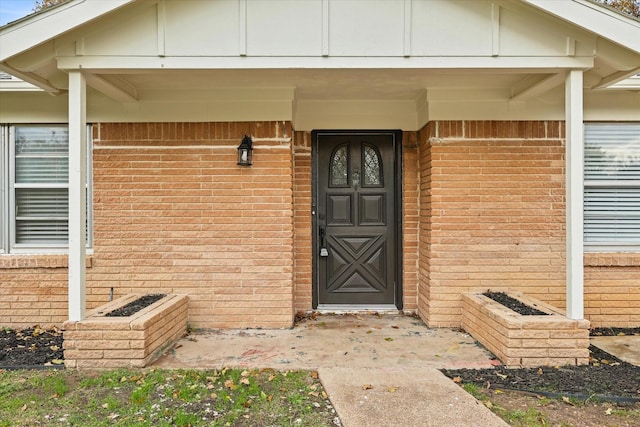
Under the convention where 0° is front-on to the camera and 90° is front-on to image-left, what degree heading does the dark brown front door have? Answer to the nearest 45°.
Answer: approximately 0°

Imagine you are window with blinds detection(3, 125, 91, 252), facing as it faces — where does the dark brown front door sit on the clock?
The dark brown front door is roughly at 10 o'clock from the window with blinds.

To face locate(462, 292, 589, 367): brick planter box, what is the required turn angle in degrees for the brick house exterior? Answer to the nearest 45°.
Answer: approximately 45° to its left

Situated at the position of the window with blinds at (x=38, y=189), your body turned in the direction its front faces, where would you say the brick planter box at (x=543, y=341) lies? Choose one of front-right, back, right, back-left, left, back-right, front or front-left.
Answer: front-left

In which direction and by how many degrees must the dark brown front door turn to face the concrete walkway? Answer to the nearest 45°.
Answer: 0° — it already faces it

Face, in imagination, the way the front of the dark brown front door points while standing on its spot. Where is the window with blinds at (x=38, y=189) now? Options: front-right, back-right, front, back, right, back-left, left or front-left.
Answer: right

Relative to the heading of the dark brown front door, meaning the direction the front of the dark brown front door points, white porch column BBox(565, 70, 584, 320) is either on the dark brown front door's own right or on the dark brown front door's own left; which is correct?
on the dark brown front door's own left

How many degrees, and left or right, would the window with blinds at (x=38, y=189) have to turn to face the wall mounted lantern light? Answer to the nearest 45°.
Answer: approximately 45° to its left

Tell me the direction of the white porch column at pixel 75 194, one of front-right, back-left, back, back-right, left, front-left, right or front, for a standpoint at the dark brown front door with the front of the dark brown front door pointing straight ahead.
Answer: front-right

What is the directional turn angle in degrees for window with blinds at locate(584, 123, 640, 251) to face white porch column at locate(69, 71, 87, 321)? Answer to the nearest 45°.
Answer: approximately 45° to its right
